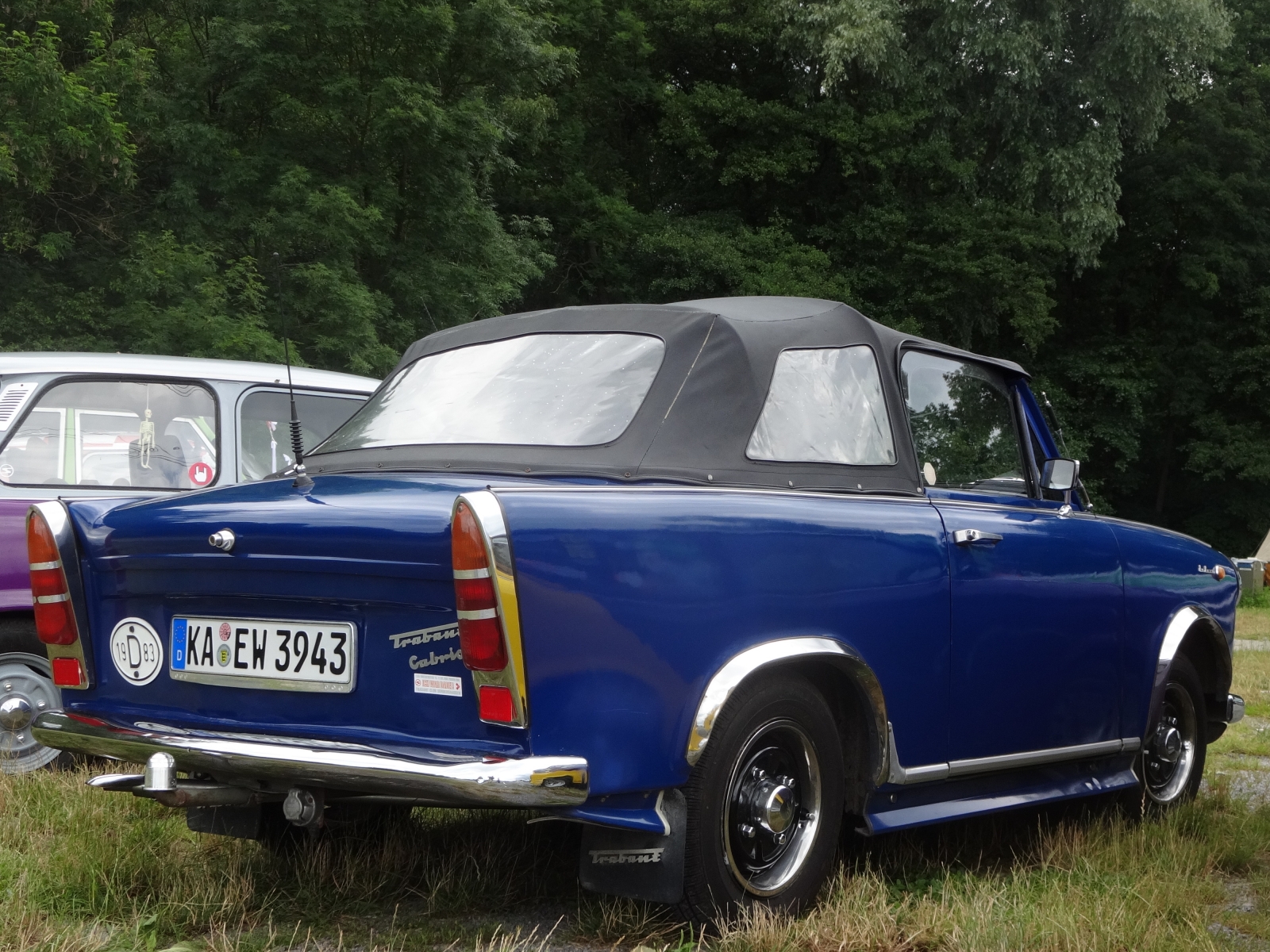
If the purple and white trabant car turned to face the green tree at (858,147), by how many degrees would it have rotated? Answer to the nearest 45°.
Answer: approximately 45° to its left

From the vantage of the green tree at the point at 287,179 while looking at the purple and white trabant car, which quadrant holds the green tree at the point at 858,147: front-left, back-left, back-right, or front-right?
back-left

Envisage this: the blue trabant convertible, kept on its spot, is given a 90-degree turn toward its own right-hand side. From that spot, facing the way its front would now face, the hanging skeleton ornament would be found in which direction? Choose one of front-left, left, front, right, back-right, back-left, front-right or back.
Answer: back

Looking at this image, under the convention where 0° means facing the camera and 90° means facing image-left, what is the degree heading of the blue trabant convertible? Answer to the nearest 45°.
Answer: approximately 225°

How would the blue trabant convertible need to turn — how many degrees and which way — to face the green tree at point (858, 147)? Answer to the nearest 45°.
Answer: approximately 45° to its left
